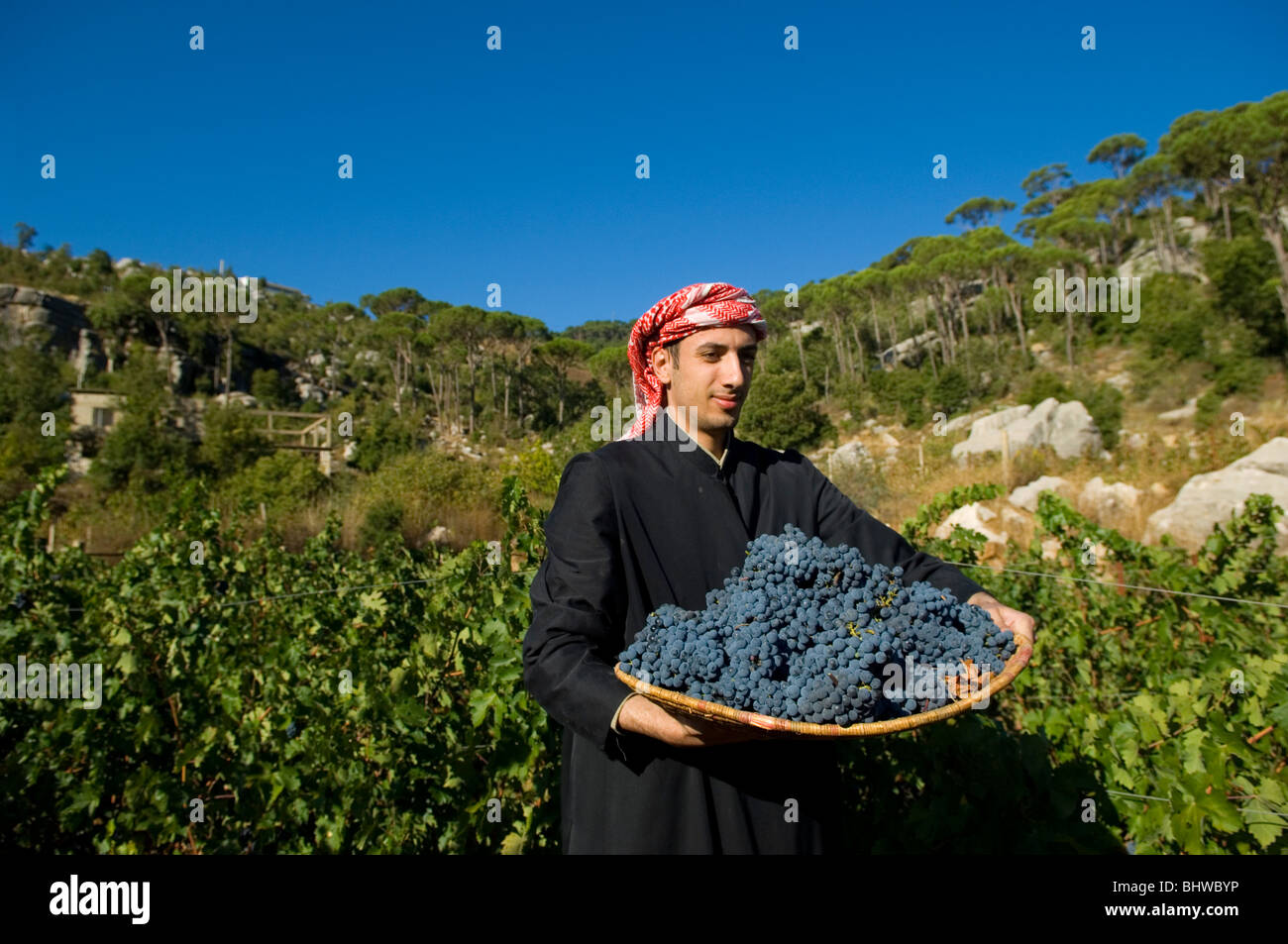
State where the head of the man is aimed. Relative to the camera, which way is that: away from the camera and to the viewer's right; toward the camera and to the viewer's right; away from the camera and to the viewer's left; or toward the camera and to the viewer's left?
toward the camera and to the viewer's right

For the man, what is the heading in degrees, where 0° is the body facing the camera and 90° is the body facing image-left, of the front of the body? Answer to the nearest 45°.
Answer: approximately 315°
